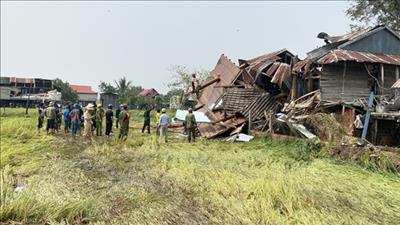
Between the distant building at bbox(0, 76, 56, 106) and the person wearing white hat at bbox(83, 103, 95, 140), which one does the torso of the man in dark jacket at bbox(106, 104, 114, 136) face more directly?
the distant building

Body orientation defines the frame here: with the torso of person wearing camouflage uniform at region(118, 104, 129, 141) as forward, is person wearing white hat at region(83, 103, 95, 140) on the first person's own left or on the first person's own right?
on the first person's own left

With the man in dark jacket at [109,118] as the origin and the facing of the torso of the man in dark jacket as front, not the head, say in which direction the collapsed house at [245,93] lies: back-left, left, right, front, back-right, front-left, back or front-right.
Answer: right

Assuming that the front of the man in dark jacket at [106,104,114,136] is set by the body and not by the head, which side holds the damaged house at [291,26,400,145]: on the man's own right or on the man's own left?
on the man's own right

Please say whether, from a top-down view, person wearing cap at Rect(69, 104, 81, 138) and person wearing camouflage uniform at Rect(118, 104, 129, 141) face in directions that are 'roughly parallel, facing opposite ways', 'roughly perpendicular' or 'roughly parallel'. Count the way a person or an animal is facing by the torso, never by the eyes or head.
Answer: roughly parallel

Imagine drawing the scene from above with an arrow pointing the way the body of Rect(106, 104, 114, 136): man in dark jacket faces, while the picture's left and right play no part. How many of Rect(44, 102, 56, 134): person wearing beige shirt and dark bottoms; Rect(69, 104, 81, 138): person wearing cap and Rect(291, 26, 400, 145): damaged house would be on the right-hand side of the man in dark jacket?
1

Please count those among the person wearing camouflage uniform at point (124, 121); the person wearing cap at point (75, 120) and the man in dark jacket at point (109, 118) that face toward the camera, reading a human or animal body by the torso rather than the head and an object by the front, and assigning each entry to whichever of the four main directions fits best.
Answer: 0

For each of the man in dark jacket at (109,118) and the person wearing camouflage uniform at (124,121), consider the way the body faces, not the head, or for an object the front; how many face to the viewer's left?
0

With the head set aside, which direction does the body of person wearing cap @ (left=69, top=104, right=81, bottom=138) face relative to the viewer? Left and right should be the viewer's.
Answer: facing away from the viewer and to the right of the viewer

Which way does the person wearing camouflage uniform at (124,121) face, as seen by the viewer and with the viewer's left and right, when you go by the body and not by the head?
facing away from the viewer and to the right of the viewer

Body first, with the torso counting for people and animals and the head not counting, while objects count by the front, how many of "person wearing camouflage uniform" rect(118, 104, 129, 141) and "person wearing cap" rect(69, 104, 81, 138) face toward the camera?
0

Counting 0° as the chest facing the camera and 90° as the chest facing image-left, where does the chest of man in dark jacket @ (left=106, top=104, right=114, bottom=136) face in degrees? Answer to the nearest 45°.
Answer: approximately 180°
